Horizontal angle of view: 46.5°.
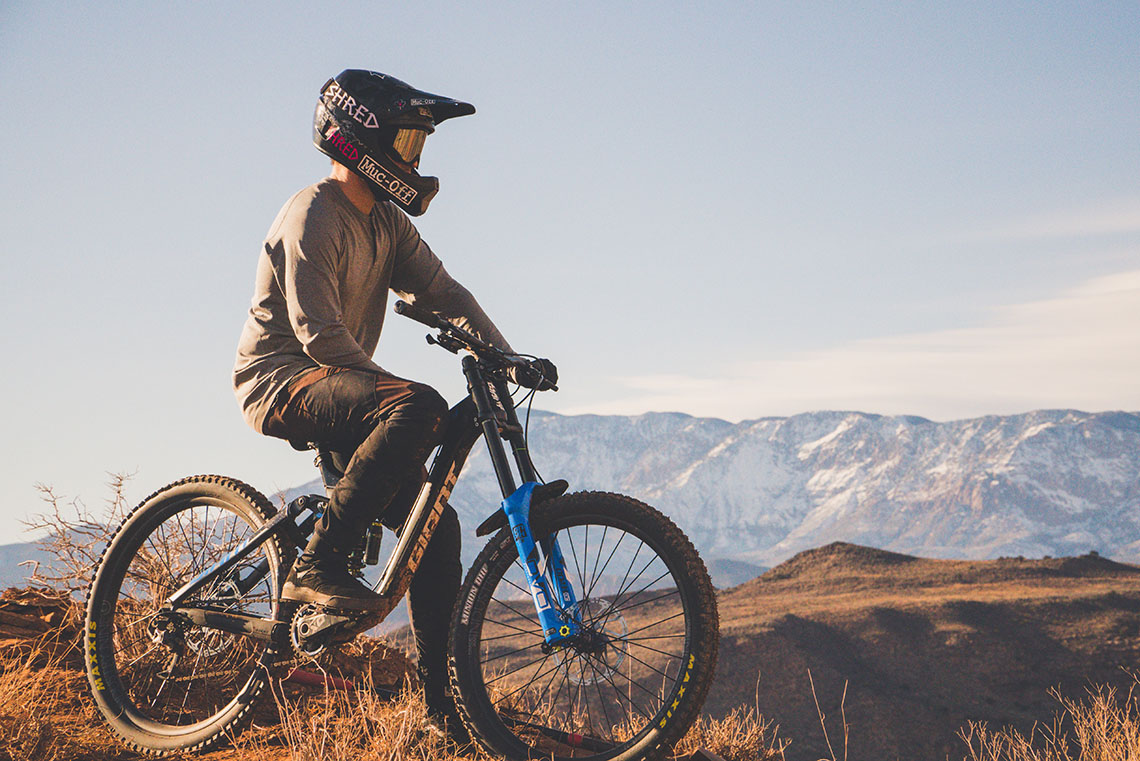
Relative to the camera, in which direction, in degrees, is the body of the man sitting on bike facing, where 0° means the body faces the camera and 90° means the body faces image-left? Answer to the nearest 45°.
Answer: approximately 270°
